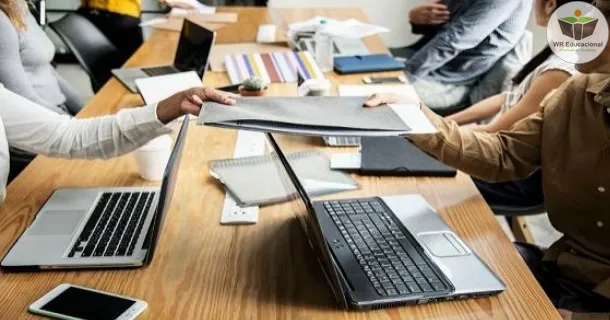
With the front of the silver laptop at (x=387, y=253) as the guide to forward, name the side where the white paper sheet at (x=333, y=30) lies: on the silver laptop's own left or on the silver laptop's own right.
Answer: on the silver laptop's own left

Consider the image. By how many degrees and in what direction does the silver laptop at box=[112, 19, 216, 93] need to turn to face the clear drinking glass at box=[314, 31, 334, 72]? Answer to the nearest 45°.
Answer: approximately 135° to its left

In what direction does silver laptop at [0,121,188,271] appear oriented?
to the viewer's left

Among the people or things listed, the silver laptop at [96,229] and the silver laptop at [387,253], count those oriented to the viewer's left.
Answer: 1

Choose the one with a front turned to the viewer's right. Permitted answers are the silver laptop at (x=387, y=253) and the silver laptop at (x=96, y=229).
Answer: the silver laptop at (x=387, y=253)

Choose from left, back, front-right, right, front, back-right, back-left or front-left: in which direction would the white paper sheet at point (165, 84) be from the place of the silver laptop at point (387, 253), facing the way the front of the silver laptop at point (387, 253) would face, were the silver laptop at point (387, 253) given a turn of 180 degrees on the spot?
front-right

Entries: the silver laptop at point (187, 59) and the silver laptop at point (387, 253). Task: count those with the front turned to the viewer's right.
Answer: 1

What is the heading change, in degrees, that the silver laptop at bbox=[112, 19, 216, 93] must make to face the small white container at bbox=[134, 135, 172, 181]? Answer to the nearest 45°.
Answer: approximately 45° to its left

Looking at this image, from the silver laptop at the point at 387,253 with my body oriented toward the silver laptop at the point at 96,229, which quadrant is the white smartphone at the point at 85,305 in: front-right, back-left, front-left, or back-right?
front-left

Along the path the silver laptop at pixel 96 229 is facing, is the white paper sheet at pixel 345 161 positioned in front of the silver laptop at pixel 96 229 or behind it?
behind

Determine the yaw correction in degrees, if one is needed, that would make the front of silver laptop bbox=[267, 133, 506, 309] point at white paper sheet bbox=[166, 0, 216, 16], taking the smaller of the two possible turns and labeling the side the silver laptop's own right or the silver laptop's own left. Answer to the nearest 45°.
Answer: approximately 135° to the silver laptop's own left

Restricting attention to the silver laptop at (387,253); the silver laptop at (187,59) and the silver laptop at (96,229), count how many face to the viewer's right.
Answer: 1

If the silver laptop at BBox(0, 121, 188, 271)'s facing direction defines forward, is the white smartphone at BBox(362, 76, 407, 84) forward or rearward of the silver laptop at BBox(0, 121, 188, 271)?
rearward

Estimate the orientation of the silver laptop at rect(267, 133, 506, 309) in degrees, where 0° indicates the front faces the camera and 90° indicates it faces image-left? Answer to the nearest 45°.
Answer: approximately 270°

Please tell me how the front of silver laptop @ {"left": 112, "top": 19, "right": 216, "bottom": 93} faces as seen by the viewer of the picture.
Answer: facing the viewer and to the left of the viewer

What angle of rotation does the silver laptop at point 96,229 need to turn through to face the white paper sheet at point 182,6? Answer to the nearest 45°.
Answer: approximately 90° to its right
